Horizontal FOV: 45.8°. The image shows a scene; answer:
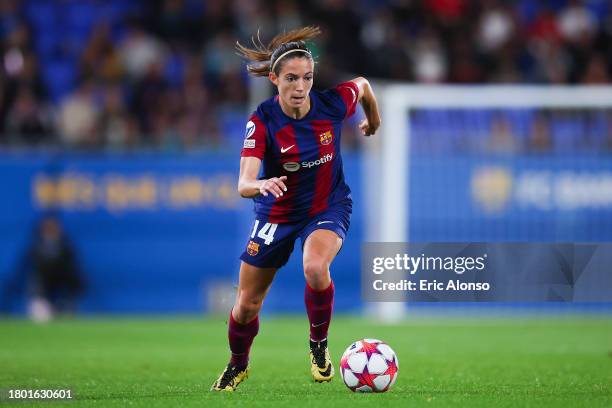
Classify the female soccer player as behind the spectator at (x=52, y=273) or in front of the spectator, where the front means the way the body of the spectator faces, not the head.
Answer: in front

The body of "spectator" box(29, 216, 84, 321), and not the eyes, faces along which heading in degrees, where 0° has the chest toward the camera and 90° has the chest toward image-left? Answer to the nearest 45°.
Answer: approximately 0°
